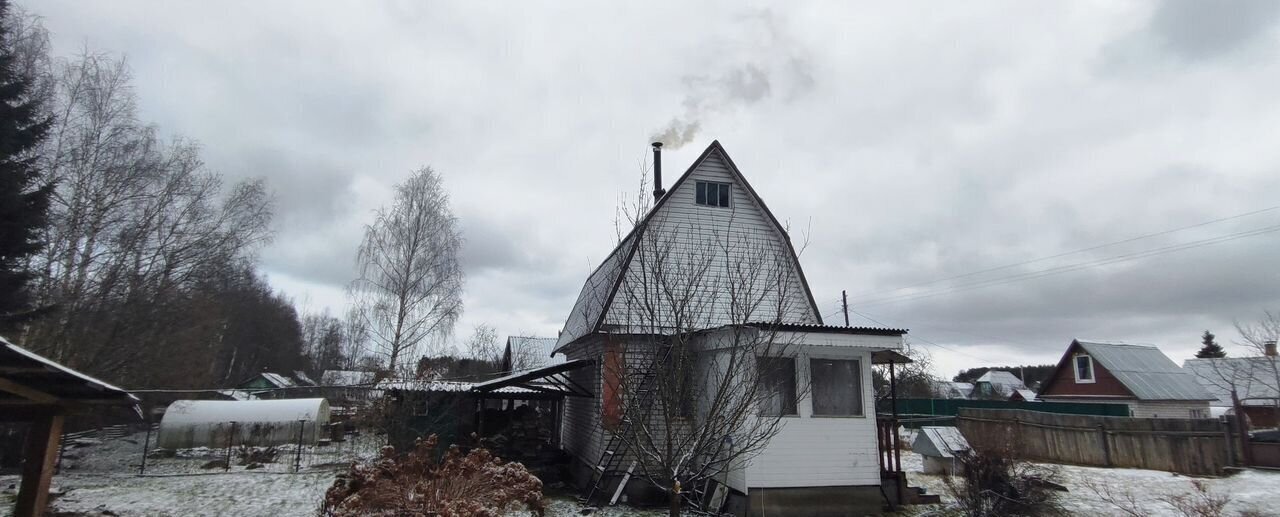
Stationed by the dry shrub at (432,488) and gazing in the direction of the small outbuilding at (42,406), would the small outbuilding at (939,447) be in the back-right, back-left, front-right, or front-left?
back-right

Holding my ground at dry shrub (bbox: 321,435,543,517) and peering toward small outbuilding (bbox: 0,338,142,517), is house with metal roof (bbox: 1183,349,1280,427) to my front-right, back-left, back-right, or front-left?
back-right

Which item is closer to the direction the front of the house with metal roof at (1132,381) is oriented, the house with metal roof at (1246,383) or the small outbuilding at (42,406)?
the small outbuilding
